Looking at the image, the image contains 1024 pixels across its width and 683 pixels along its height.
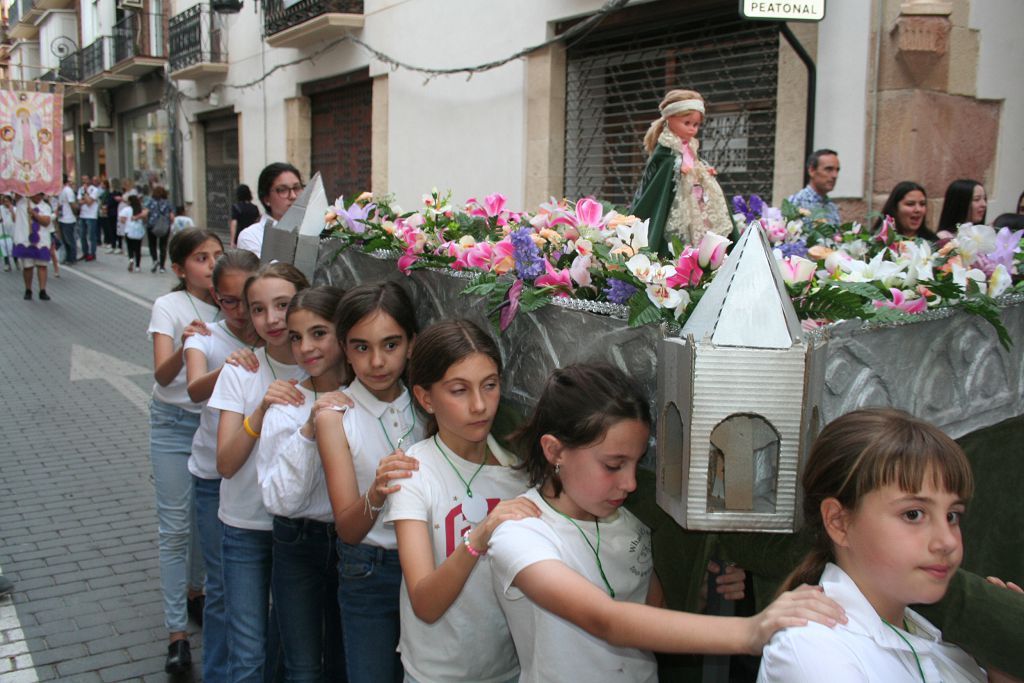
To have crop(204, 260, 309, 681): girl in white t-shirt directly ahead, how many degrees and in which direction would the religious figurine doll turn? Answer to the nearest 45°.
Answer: approximately 90° to its right

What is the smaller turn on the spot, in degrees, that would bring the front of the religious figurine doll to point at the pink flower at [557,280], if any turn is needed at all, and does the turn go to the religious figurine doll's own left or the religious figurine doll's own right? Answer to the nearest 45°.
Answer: approximately 45° to the religious figurine doll's own right

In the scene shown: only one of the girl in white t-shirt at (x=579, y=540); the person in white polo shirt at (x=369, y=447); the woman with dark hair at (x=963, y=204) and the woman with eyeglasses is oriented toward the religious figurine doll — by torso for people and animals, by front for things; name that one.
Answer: the woman with eyeglasses

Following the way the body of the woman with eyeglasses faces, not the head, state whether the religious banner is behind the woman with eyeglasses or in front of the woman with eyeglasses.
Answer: behind

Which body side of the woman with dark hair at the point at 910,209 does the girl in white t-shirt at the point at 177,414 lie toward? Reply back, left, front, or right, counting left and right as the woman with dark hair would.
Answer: right

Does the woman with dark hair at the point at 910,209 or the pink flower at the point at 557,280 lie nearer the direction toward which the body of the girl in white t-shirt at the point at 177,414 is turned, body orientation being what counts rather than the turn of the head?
the pink flower

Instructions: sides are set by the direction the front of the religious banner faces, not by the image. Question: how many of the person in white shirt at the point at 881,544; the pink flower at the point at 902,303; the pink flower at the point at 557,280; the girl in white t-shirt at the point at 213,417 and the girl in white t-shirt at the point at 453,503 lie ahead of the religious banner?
5

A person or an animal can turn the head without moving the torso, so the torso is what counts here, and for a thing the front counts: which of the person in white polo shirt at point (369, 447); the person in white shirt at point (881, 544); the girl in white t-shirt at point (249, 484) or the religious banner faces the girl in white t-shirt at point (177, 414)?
the religious banner

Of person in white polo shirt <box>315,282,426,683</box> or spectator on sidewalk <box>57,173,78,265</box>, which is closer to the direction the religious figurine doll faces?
the person in white polo shirt

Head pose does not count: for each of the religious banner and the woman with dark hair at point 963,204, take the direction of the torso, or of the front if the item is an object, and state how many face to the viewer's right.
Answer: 1

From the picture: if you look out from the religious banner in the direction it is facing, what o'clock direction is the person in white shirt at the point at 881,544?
The person in white shirt is roughly at 12 o'clock from the religious banner.

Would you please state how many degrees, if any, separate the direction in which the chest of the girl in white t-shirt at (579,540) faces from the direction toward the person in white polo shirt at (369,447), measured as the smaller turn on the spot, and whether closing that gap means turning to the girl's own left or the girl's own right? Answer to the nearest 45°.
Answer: approximately 180°
